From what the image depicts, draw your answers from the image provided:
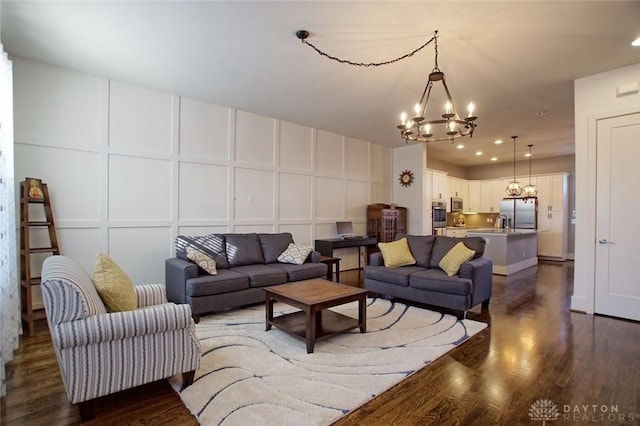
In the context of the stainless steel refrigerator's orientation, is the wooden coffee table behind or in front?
in front

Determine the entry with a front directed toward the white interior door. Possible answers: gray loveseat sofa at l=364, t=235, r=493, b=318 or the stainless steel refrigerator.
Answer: the stainless steel refrigerator

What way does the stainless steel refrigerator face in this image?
toward the camera

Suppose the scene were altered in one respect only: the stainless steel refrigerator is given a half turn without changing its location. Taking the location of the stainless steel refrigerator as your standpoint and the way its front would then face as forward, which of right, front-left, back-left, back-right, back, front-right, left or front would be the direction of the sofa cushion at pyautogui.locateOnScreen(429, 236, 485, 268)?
back

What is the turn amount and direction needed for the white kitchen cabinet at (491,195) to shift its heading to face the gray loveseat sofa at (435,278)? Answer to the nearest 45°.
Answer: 0° — it already faces it

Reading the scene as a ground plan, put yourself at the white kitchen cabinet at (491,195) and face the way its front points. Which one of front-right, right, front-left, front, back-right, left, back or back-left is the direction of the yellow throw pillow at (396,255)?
front

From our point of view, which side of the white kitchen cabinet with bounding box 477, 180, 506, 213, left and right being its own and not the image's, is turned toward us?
front

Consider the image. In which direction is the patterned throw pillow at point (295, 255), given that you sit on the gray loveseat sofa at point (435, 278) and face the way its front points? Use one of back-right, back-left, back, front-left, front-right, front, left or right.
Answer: front-right

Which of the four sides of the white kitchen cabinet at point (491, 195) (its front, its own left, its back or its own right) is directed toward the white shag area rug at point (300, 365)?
front

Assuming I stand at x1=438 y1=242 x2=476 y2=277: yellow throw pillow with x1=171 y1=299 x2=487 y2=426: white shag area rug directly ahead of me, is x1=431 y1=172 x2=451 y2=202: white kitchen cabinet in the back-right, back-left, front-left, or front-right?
back-right

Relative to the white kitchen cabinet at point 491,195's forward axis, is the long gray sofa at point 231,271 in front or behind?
in front

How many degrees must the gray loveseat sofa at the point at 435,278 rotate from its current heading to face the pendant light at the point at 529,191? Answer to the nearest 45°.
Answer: approximately 180°

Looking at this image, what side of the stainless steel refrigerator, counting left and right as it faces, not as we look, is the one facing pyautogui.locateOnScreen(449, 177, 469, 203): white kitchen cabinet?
right

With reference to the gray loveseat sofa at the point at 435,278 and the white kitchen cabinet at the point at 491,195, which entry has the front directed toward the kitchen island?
the white kitchen cabinet

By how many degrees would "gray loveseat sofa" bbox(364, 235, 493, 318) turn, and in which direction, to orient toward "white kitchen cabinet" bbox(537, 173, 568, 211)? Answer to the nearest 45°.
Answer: approximately 180°

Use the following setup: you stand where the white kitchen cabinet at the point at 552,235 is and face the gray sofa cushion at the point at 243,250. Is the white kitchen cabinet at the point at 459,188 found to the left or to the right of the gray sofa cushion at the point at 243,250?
right

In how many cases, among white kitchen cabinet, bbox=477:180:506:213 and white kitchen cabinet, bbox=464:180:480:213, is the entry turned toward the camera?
2

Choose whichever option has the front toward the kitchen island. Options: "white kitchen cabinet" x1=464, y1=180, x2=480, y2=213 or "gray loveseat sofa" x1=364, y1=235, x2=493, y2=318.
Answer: the white kitchen cabinet

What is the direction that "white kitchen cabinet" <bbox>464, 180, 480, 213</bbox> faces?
toward the camera
